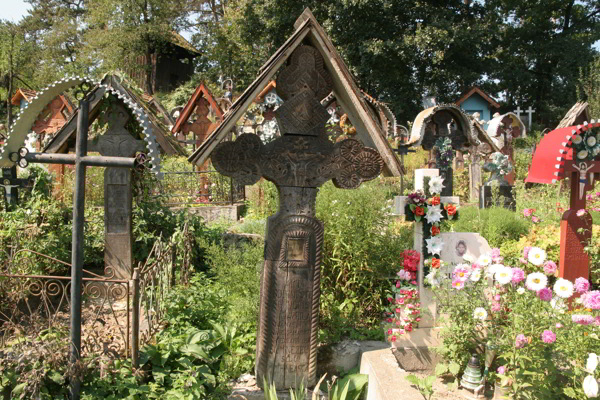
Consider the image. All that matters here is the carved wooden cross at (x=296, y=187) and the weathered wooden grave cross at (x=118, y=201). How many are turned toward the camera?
2

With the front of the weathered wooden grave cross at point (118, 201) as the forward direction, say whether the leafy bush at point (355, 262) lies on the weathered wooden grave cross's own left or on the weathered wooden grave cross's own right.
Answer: on the weathered wooden grave cross's own left

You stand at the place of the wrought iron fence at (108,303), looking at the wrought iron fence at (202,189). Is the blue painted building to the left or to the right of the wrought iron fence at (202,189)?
right

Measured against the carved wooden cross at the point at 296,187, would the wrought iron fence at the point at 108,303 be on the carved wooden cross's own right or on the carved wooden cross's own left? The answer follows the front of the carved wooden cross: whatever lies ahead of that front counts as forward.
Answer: on the carved wooden cross's own right

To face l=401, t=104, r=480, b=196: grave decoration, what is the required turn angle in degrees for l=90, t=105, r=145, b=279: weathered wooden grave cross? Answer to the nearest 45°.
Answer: approximately 90° to its left

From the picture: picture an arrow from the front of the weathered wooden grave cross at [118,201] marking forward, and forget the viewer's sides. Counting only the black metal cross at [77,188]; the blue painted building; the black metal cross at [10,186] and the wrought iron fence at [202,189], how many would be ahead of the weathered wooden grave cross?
1

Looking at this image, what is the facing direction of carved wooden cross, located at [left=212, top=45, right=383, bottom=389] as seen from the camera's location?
facing the viewer

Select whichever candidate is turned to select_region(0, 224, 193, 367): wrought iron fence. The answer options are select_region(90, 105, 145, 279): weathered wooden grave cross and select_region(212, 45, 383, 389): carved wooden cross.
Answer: the weathered wooden grave cross

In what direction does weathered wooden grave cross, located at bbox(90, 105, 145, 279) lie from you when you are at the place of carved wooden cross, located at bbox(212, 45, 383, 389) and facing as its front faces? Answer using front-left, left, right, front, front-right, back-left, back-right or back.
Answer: back-right

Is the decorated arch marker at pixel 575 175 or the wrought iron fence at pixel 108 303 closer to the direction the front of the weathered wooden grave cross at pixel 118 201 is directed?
the wrought iron fence

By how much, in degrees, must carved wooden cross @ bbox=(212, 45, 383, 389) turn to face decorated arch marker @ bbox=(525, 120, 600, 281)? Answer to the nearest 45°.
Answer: approximately 135° to its left

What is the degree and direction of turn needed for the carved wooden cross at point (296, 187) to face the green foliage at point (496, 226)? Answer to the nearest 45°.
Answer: approximately 135° to its left

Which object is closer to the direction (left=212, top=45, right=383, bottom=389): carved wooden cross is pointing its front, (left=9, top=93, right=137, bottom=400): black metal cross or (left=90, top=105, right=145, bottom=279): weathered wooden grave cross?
the black metal cross

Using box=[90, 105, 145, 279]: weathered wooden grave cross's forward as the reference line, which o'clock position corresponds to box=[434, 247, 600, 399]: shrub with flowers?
The shrub with flowers is roughly at 11 o'clock from the weathered wooden grave cross.

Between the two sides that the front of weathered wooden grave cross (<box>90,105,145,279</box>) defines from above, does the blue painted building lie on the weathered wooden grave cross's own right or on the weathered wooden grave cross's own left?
on the weathered wooden grave cross's own left
